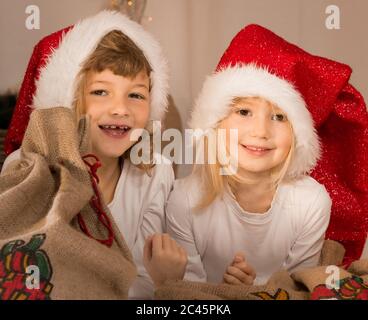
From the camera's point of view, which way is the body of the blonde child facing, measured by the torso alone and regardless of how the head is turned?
toward the camera

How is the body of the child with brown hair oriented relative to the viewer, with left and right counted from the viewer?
facing the viewer

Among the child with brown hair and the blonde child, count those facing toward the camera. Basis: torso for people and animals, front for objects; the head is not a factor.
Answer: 2
